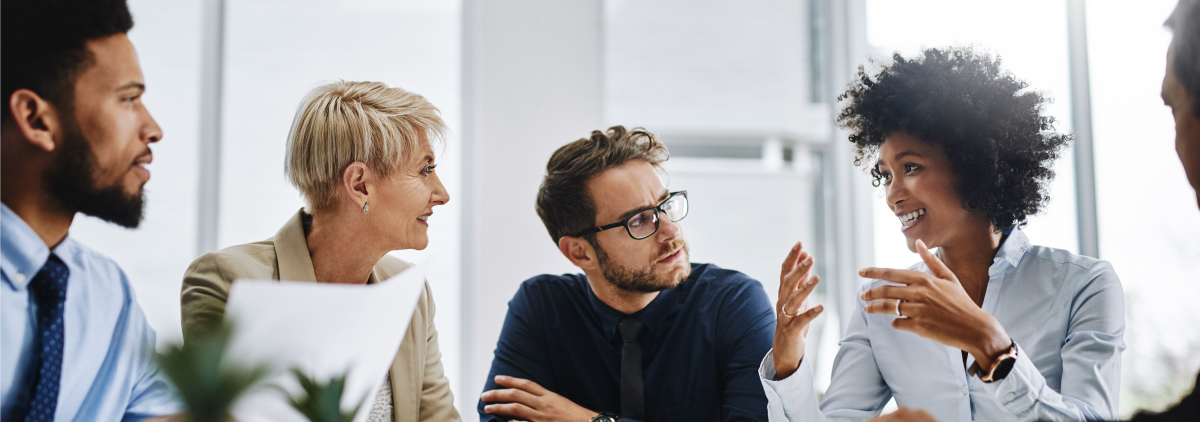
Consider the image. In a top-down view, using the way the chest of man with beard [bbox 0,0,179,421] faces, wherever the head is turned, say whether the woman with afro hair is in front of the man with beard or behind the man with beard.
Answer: in front

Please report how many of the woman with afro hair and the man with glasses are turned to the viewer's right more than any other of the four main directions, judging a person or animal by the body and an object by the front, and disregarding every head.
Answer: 0

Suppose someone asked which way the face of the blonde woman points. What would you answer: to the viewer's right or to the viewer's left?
to the viewer's right

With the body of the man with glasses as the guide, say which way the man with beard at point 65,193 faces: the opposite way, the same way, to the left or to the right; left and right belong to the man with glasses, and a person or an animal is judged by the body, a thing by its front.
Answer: to the left

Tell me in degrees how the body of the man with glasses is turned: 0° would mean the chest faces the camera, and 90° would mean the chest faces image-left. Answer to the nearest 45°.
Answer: approximately 0°

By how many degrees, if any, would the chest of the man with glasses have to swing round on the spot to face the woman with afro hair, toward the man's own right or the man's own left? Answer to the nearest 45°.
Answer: approximately 90° to the man's own left

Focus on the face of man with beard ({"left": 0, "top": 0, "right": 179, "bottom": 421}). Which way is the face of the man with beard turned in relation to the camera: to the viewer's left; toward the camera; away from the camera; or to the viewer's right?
to the viewer's right

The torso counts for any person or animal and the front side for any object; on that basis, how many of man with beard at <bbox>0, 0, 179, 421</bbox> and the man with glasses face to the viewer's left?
0

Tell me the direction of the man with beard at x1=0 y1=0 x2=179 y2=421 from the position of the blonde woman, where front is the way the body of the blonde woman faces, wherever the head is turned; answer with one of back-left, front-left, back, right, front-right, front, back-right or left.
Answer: right

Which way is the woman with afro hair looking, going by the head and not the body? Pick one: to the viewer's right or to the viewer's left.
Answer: to the viewer's left

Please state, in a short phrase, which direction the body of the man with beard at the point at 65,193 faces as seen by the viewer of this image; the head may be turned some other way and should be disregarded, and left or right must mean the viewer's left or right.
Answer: facing the viewer and to the right of the viewer
